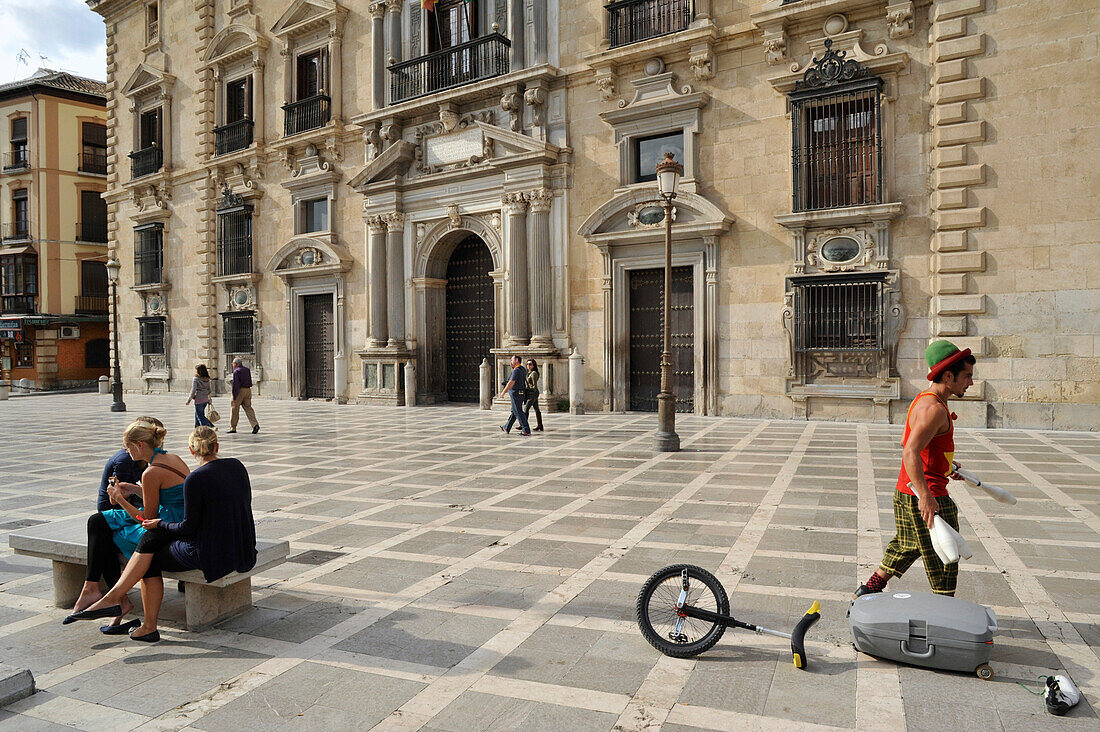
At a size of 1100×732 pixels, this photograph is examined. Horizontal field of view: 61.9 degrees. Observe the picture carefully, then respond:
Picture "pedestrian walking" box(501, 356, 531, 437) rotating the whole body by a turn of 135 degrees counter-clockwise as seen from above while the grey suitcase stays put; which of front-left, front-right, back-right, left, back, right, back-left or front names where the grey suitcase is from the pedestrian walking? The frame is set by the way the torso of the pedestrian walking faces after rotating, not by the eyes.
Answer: front-right

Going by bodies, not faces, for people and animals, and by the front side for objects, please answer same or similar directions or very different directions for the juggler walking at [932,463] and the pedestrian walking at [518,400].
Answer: very different directions

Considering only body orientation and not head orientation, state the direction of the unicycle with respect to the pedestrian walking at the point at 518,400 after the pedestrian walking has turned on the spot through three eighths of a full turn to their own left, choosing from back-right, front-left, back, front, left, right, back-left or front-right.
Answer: front-right

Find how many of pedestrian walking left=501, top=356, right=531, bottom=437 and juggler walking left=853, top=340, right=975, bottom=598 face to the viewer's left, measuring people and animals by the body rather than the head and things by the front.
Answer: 1

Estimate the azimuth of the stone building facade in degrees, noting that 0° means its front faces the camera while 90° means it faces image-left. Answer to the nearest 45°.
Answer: approximately 45°

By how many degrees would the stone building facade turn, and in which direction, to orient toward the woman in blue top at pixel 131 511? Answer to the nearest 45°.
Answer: approximately 45° to its left
